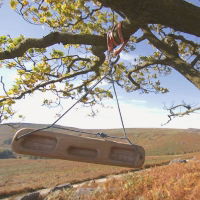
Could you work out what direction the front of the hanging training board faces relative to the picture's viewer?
facing the viewer
